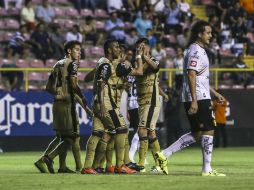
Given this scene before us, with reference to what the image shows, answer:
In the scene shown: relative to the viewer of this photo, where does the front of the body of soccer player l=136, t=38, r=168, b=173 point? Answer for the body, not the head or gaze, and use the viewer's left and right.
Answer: facing the viewer and to the left of the viewer

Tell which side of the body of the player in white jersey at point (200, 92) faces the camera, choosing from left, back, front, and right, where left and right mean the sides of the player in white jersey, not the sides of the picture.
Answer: right

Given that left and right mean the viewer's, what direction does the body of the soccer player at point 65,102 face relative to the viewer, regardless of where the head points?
facing away from the viewer and to the right of the viewer

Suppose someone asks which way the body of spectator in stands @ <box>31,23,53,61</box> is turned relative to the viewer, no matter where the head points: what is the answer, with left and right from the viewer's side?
facing the viewer

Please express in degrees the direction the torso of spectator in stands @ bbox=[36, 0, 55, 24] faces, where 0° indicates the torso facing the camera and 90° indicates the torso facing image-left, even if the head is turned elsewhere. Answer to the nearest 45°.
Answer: approximately 0°

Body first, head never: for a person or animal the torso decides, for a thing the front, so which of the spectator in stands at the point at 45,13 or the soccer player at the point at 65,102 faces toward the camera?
the spectator in stands

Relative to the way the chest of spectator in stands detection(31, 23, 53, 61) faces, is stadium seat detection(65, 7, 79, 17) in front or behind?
behind

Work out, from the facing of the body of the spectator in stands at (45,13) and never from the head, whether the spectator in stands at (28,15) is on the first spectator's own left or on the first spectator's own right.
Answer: on the first spectator's own right

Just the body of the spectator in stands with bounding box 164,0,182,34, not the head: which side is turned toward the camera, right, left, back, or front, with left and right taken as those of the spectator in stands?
front

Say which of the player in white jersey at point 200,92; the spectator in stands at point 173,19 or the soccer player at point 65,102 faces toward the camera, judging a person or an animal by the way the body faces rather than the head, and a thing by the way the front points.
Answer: the spectator in stands
